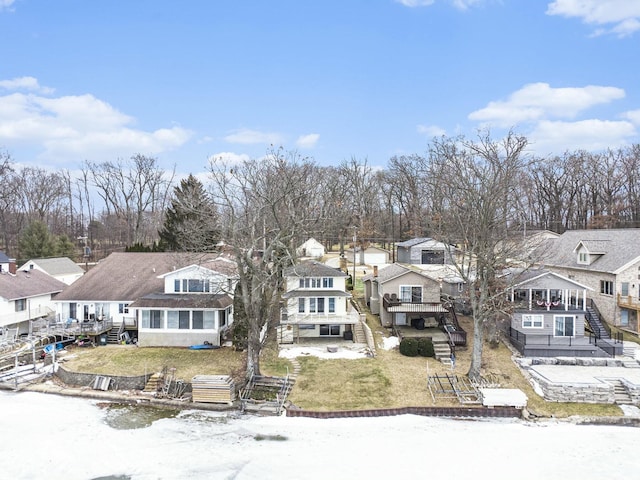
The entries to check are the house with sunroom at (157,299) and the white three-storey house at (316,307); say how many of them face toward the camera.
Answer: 2

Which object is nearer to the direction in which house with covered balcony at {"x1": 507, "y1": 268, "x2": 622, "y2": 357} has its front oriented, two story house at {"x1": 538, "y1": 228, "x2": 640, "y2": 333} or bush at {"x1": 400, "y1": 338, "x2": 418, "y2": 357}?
the bush

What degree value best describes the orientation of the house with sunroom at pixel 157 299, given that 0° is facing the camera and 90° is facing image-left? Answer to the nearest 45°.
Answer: approximately 0°

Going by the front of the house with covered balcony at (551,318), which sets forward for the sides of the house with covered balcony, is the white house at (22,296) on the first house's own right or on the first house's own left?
on the first house's own right

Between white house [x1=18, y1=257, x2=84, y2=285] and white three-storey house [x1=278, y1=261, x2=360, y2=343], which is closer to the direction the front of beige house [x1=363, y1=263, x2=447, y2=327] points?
the white three-storey house

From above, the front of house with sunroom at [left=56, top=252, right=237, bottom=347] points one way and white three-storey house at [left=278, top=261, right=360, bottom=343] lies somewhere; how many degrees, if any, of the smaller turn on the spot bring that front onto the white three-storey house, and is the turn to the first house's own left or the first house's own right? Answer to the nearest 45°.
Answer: approximately 90° to the first house's own left

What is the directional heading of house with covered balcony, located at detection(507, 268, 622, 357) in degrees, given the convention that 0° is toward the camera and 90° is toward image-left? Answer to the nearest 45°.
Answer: approximately 0°

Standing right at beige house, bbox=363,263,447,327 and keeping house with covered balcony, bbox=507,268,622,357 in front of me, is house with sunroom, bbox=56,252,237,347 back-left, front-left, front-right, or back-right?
back-right
